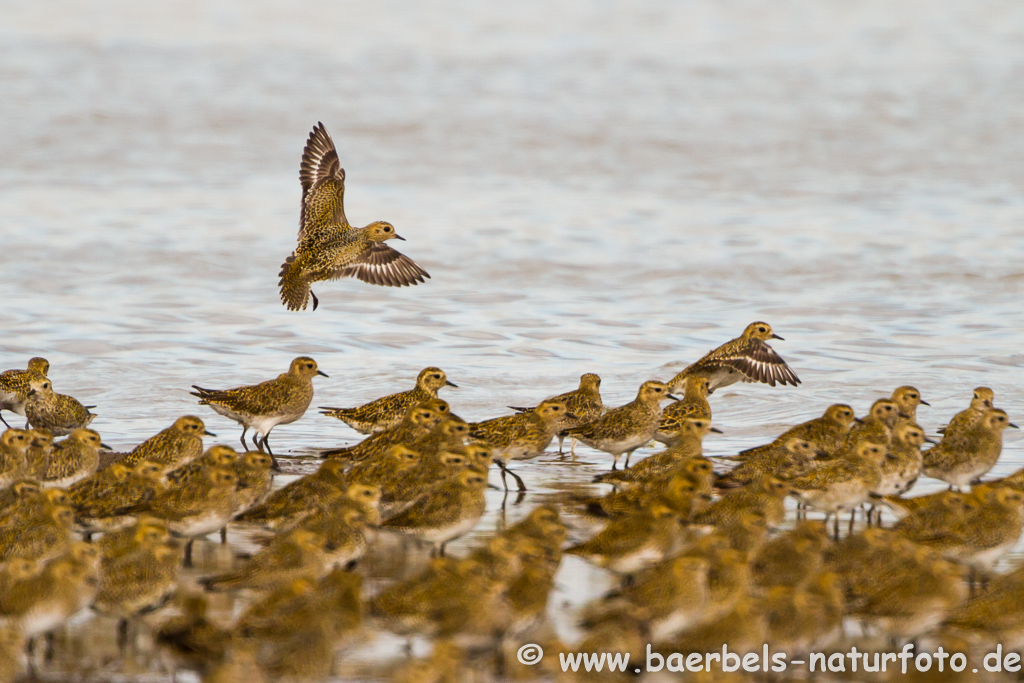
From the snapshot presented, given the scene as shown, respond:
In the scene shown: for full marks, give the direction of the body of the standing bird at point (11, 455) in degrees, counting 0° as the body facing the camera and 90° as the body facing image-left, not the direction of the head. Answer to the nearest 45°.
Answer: approximately 270°

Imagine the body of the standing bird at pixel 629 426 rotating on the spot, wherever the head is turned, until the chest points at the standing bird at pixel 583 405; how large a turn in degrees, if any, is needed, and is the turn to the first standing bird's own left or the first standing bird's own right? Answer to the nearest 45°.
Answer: approximately 135° to the first standing bird's own left

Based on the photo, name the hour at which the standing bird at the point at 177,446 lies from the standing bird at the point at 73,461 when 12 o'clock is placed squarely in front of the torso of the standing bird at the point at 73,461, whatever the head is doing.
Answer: the standing bird at the point at 177,446 is roughly at 12 o'clock from the standing bird at the point at 73,461.

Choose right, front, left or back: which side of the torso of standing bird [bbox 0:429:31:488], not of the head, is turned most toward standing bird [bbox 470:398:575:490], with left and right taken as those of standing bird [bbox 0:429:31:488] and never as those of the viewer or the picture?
front

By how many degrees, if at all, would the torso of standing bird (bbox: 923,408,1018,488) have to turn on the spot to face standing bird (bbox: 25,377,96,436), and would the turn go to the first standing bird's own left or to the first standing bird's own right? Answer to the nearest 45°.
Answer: approximately 180°

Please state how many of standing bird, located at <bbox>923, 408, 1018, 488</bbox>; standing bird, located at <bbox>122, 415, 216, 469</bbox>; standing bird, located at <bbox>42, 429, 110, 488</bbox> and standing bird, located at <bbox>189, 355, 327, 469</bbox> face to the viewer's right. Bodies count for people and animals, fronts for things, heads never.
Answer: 4

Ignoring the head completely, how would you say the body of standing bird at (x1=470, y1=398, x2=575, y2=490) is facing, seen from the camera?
to the viewer's right

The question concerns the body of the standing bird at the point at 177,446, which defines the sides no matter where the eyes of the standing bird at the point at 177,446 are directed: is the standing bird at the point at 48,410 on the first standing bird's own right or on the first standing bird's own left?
on the first standing bird's own left

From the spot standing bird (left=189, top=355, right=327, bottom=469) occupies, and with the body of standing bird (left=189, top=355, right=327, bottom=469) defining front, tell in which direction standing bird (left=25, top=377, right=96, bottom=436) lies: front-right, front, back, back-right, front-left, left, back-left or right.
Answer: back

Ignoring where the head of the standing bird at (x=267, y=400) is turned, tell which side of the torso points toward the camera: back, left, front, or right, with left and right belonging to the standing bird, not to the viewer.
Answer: right

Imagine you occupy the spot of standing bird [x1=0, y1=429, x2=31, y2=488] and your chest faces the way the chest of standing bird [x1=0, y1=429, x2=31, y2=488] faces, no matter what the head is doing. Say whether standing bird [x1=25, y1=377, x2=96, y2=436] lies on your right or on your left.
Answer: on your left

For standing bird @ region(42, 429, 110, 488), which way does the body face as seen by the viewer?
to the viewer's right

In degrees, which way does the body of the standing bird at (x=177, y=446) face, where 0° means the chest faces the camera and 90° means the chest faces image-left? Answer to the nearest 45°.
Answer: approximately 270°

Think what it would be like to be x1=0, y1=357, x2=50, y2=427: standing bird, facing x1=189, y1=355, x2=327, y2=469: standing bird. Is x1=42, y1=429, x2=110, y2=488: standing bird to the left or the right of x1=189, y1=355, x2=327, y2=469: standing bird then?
right

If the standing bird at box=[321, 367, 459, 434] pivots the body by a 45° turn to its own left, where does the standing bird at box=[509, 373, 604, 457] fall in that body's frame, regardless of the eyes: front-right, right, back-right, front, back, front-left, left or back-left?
front-right

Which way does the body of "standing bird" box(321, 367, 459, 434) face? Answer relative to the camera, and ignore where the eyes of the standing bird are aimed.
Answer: to the viewer's right
